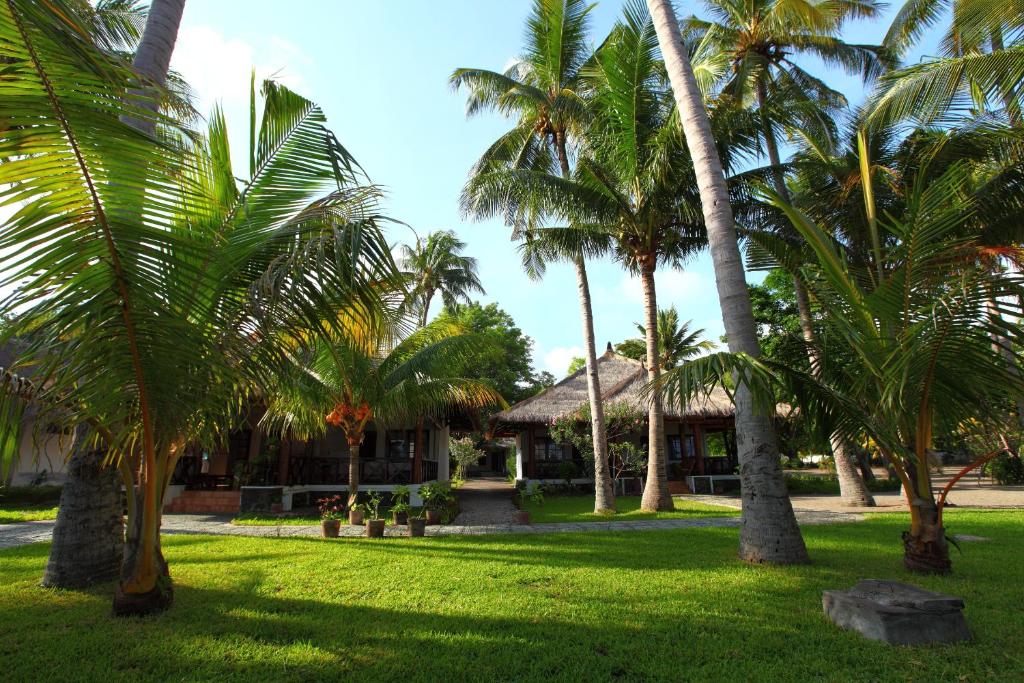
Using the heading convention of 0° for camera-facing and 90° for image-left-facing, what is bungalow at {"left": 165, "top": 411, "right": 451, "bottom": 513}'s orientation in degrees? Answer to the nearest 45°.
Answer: approximately 0°

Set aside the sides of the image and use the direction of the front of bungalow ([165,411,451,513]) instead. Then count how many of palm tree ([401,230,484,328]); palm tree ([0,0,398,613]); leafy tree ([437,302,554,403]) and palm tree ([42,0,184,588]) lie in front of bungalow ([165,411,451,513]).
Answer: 2

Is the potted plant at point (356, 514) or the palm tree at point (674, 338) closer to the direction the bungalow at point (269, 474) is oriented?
the potted plant

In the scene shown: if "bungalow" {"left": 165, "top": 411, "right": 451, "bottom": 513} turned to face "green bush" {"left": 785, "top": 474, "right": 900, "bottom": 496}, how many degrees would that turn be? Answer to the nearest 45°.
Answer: approximately 90° to its left

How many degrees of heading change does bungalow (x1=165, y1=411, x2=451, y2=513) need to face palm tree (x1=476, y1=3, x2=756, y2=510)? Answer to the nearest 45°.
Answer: approximately 45° to its left

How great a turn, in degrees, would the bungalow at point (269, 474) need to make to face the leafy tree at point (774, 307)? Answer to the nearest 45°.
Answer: approximately 90° to its left

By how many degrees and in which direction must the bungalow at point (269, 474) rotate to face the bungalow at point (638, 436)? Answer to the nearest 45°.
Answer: approximately 90° to its left

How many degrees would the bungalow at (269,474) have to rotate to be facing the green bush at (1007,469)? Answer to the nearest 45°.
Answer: approximately 90° to its left

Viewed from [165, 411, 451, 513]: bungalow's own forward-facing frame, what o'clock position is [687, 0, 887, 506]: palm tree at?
The palm tree is roughly at 10 o'clock from the bungalow.
